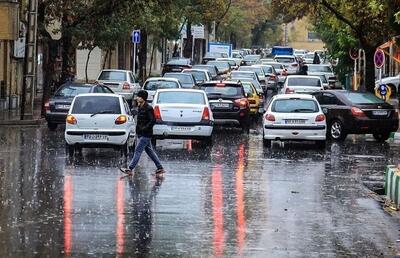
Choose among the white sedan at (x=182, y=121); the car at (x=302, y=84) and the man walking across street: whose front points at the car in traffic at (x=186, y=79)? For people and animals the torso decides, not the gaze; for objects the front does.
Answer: the white sedan

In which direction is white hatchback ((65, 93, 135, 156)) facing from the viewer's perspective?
away from the camera

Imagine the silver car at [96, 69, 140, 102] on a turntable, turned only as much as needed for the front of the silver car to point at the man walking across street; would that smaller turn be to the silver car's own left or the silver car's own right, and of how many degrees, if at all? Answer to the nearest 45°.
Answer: approximately 135° to the silver car's own right

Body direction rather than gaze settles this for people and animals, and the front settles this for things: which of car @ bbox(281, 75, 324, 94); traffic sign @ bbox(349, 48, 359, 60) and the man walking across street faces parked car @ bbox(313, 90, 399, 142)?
the traffic sign

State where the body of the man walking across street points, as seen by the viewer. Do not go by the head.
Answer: to the viewer's left

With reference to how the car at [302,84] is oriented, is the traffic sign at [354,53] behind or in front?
in front

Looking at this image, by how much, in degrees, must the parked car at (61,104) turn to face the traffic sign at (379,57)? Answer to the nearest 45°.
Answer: approximately 45° to its right

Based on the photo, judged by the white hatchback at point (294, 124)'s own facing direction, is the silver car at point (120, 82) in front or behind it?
in front

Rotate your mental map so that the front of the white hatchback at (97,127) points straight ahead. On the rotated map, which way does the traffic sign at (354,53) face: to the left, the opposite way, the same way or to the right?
the opposite way

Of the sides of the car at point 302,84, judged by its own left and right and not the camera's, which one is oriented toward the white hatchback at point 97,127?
back

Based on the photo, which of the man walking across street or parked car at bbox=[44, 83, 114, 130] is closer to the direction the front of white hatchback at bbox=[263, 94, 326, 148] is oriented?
the parked car

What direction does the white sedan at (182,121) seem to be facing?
away from the camera

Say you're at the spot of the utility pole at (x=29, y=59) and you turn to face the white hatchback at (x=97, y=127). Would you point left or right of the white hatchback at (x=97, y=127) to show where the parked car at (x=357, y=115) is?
left

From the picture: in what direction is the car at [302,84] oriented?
away from the camera

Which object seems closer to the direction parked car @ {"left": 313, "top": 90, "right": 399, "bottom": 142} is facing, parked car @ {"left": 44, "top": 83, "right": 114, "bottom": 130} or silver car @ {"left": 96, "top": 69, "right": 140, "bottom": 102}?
the silver car

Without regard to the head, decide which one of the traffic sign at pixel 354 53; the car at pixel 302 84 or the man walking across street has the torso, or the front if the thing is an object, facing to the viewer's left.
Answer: the man walking across street

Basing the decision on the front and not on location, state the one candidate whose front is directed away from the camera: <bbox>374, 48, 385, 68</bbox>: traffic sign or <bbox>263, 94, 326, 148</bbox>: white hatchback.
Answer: the white hatchback
